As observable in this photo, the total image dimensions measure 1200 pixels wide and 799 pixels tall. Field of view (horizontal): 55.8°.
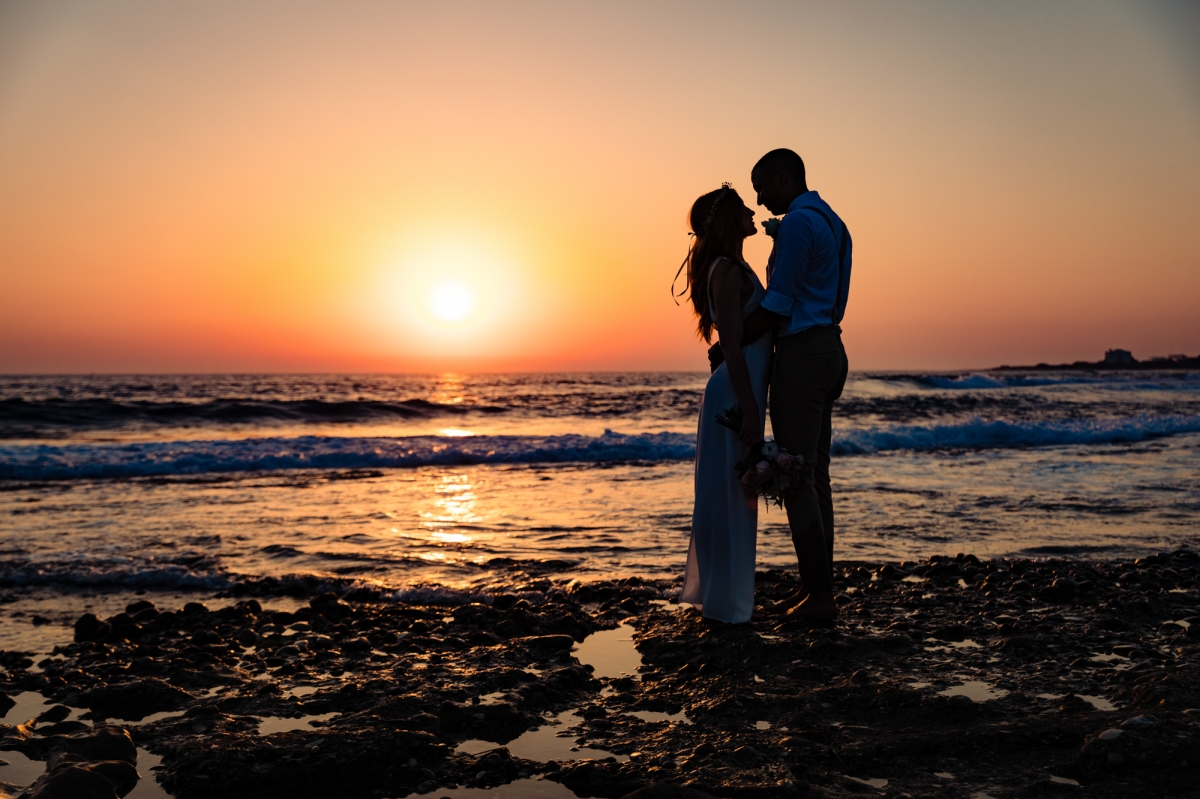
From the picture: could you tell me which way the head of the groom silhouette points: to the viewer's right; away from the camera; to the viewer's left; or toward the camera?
to the viewer's left

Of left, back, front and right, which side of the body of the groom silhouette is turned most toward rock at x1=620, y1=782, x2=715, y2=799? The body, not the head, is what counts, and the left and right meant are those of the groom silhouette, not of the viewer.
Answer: left

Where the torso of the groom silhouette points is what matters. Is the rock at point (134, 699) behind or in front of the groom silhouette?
in front

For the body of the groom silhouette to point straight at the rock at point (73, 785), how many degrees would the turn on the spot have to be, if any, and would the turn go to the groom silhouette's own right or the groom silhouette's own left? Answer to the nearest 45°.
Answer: approximately 45° to the groom silhouette's own left

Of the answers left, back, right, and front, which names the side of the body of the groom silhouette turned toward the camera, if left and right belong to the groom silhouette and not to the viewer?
left

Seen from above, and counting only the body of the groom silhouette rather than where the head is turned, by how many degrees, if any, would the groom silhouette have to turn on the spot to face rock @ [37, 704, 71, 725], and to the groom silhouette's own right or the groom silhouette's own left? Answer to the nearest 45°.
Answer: approximately 45° to the groom silhouette's own left

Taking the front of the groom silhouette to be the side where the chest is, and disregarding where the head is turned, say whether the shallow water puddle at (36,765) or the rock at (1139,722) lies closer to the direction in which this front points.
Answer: the shallow water puddle

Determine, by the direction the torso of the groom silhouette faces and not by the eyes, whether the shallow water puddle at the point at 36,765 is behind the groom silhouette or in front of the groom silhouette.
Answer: in front

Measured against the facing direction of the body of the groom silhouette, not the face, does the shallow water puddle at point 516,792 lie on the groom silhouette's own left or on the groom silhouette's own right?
on the groom silhouette's own left

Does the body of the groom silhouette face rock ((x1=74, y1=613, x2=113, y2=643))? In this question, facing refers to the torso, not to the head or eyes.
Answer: yes
